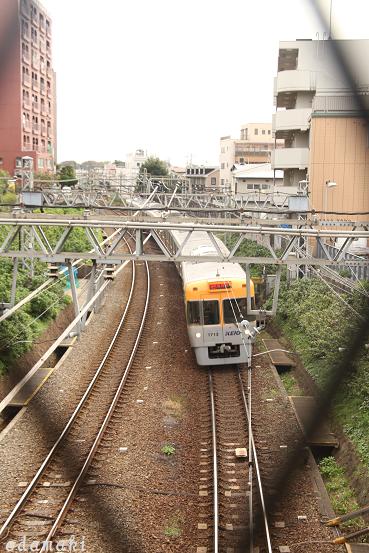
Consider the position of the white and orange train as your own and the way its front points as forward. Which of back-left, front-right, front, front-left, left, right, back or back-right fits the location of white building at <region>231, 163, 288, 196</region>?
back

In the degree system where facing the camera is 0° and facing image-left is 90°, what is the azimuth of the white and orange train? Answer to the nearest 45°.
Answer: approximately 0°

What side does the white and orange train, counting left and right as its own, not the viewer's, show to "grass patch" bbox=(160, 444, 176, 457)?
front

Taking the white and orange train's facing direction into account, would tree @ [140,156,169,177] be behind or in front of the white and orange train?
behind

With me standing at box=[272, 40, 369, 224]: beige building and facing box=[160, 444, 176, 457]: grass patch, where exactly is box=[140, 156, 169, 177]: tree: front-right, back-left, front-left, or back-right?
back-right

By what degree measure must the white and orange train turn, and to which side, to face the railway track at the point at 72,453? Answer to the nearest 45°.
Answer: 0° — it already faces it

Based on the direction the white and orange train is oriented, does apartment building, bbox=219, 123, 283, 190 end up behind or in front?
behind

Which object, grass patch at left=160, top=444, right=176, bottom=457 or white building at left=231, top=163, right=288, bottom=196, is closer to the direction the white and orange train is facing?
the grass patch

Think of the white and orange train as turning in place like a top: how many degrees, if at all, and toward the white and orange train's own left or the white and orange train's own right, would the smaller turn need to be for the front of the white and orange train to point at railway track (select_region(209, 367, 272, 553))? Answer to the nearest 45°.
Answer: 0° — it already faces it

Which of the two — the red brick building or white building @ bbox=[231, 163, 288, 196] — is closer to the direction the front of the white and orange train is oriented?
the red brick building
